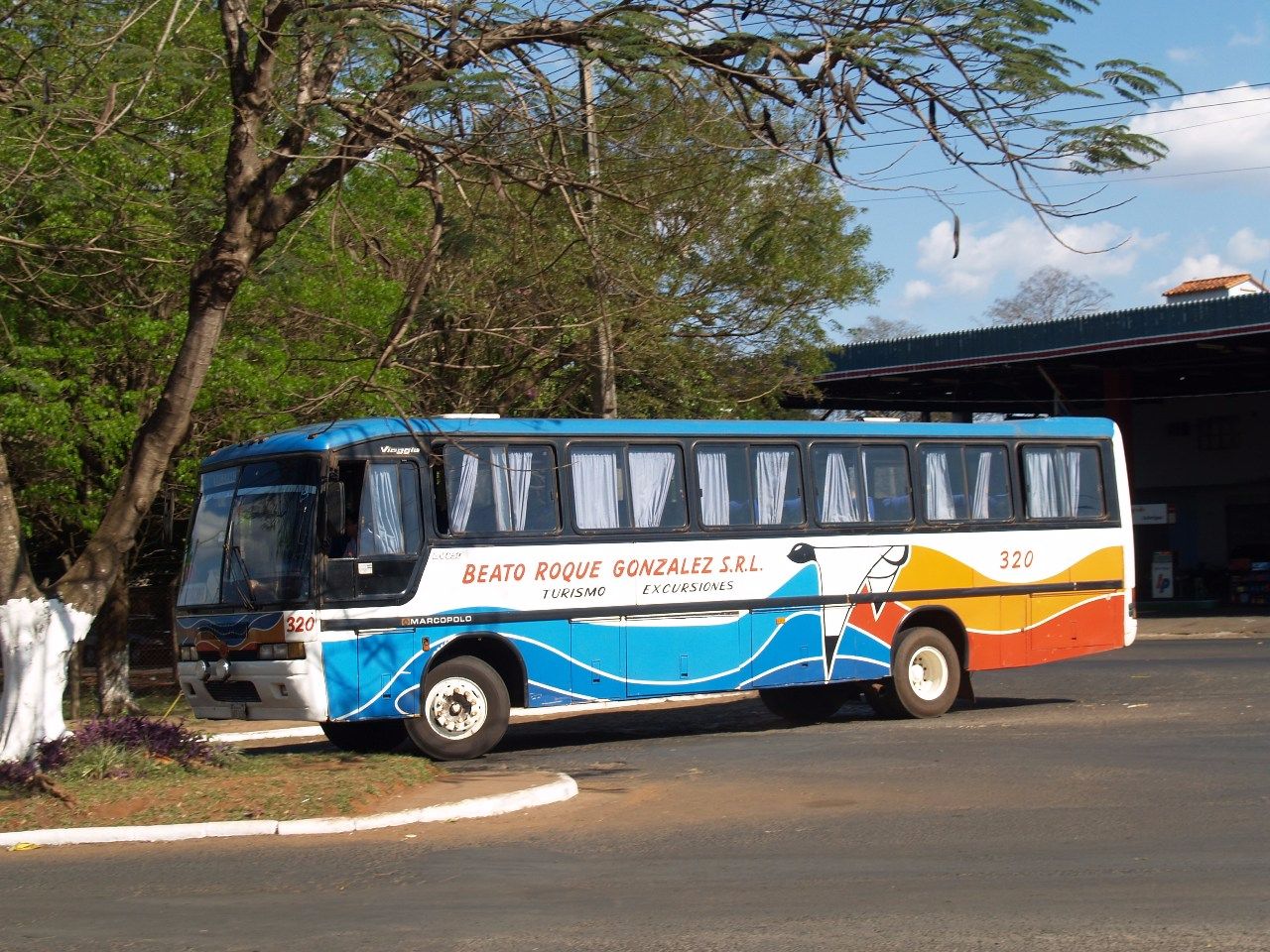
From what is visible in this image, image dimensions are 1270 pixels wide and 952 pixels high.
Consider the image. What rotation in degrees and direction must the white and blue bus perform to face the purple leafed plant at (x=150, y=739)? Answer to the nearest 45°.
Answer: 0° — it already faces it

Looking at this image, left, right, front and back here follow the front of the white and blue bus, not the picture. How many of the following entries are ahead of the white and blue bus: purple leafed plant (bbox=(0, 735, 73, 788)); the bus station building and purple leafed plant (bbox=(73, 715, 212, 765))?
2

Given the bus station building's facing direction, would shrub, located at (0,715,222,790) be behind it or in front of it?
in front

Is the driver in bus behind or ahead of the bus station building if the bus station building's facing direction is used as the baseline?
ahead

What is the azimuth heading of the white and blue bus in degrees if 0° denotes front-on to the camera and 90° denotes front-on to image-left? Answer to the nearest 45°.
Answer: approximately 45°

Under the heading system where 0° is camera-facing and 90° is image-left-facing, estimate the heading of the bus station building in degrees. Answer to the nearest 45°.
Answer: approximately 45°

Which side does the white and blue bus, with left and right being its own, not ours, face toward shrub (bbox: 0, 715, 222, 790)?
front

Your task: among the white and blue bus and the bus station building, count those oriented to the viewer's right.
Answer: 0

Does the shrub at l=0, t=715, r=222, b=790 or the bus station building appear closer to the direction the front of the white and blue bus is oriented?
the shrub
